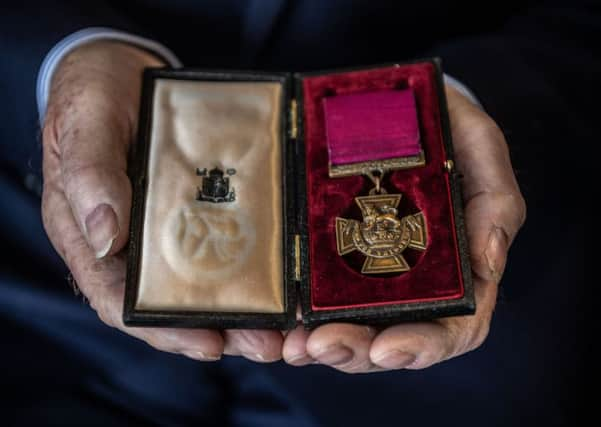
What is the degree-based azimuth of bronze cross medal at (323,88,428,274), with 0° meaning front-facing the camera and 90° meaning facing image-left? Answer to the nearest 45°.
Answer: approximately 0°
